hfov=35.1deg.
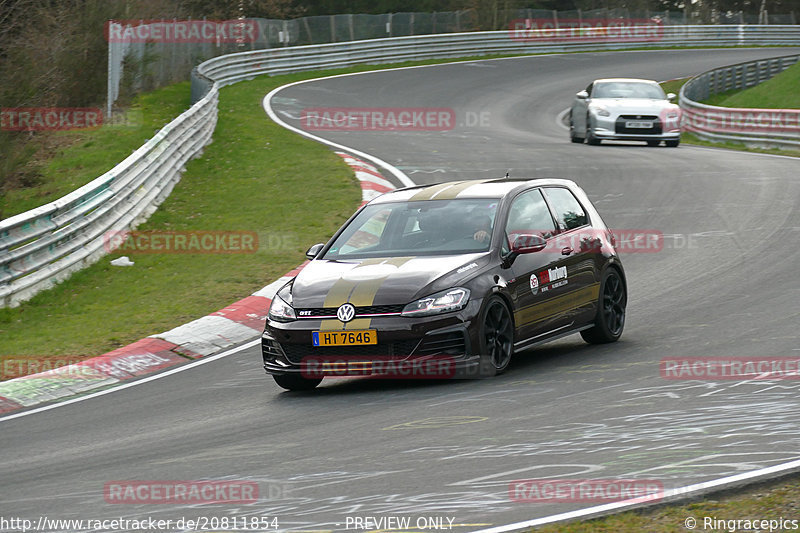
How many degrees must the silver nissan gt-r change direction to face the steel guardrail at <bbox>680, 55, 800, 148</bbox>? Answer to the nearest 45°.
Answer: approximately 135° to its left

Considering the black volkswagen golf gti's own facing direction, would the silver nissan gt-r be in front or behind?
behind

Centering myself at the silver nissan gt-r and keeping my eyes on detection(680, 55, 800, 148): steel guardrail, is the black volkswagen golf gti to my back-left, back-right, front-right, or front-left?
back-right

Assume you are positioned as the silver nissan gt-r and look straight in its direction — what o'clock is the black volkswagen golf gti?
The black volkswagen golf gti is roughly at 12 o'clock from the silver nissan gt-r.

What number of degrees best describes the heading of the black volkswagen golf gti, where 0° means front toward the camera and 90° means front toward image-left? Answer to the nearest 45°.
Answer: approximately 45°

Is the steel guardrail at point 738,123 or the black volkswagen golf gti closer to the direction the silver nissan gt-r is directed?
the black volkswagen golf gti

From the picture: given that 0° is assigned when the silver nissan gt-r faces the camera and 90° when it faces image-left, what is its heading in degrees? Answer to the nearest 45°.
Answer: approximately 0°

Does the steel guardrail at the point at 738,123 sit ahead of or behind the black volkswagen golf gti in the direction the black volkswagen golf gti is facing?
behind
